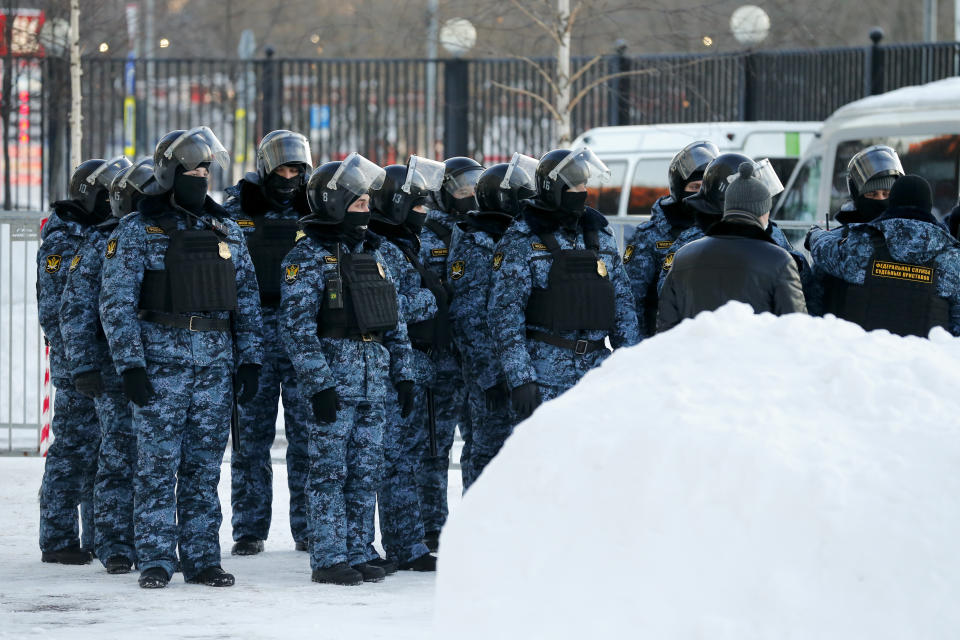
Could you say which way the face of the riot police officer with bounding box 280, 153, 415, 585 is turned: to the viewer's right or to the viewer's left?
to the viewer's right

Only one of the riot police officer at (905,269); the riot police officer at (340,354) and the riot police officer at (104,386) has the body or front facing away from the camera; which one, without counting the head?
the riot police officer at (905,269)

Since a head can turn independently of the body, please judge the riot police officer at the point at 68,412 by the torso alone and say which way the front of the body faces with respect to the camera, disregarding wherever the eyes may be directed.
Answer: to the viewer's right

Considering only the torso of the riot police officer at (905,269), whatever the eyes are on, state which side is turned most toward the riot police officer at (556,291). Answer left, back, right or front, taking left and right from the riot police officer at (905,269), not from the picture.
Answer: left

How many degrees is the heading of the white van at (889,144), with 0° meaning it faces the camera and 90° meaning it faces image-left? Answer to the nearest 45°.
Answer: approximately 90°

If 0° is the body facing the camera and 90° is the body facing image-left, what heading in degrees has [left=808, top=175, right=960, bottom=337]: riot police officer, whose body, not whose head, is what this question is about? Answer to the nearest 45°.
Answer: approximately 180°

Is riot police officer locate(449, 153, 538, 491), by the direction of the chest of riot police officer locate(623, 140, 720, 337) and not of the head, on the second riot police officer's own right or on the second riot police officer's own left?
on the second riot police officer's own right

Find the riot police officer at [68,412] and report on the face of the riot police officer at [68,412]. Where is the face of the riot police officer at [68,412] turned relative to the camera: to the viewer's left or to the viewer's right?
to the viewer's right

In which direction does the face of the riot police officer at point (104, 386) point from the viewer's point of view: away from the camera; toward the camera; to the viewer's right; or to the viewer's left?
to the viewer's right
